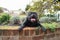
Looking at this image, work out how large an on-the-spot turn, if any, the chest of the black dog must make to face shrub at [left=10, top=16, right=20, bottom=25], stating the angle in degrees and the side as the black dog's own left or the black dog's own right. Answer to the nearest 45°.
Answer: approximately 135° to the black dog's own right

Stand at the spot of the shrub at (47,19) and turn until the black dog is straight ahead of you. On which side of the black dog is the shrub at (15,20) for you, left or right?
right

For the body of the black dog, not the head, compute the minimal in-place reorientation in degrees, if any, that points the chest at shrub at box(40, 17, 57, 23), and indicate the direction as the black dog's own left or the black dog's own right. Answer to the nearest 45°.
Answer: approximately 135° to the black dog's own left

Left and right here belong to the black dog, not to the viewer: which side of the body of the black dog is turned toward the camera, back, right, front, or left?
front
